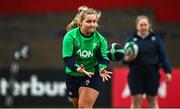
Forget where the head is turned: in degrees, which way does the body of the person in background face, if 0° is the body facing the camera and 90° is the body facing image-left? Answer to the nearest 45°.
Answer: approximately 0°
